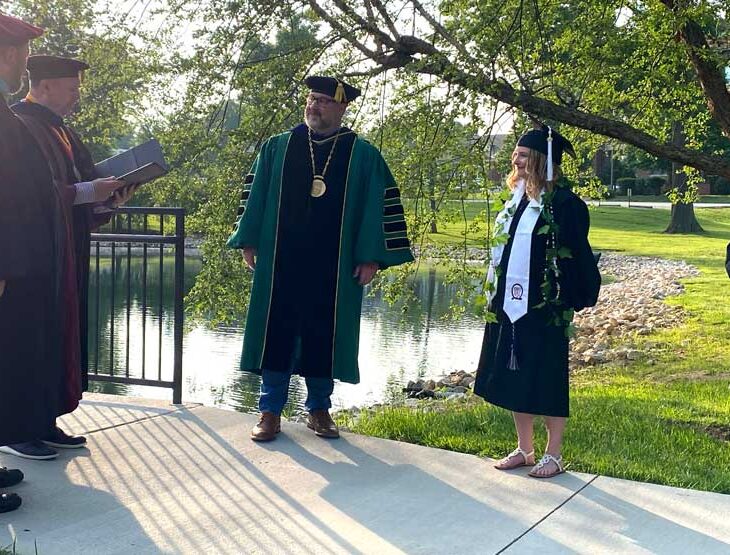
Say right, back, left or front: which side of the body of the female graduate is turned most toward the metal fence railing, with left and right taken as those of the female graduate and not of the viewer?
front

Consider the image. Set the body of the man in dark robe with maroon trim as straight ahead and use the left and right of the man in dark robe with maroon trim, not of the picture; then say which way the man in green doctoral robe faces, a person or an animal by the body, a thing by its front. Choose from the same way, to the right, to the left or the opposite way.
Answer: to the right

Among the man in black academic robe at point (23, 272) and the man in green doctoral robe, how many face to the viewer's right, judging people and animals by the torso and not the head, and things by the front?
1

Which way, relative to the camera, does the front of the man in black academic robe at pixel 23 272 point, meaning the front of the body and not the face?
to the viewer's right

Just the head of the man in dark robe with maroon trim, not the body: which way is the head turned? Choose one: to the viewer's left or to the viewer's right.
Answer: to the viewer's right

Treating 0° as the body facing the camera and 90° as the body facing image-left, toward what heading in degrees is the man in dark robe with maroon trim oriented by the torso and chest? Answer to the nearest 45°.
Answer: approximately 270°

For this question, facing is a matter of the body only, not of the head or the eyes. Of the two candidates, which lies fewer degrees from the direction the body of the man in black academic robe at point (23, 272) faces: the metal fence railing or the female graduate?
the female graduate

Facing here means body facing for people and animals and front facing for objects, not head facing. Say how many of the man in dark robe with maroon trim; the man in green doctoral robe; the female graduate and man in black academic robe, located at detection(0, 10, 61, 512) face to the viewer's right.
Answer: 2

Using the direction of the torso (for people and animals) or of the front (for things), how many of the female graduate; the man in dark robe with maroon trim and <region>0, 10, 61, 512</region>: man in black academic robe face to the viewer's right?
2

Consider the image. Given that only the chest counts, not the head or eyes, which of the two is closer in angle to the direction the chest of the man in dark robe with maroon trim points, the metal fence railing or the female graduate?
the female graduate

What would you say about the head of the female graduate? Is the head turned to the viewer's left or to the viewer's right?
to the viewer's left

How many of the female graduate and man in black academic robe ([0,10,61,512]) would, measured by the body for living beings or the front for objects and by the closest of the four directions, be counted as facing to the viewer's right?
1
